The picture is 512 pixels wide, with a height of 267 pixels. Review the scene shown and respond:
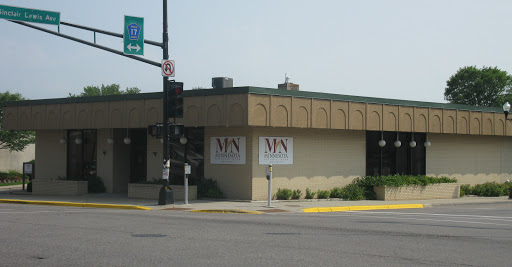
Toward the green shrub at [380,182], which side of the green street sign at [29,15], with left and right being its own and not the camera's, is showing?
left

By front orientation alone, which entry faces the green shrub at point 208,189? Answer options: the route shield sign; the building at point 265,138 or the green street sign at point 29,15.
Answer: the building

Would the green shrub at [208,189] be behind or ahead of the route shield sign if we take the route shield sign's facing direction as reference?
behind

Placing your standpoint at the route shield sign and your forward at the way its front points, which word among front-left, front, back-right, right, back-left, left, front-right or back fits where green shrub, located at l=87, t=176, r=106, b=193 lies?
back

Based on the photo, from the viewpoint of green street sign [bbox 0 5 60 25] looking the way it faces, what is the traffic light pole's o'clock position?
The traffic light pole is roughly at 8 o'clock from the green street sign.

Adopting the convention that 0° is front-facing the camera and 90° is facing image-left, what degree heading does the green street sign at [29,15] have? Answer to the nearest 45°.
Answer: approximately 0°

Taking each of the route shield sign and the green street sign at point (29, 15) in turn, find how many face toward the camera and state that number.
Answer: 2

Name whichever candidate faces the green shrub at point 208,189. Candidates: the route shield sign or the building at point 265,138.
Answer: the building
